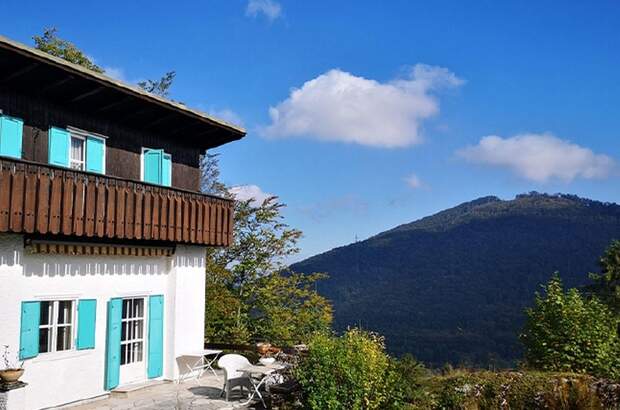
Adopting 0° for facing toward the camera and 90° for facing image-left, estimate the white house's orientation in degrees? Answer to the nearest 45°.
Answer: approximately 315°

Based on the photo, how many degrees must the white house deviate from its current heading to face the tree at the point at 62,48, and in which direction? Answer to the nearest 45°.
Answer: approximately 135° to its left

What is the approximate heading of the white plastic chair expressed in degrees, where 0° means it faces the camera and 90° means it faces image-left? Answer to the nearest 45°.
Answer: approximately 225°

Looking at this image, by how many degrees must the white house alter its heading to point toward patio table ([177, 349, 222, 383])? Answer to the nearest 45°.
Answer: approximately 90° to its left

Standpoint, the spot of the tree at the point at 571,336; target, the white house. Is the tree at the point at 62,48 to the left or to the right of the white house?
right

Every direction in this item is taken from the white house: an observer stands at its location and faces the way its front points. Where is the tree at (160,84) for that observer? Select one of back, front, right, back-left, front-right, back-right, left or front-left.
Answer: back-left
